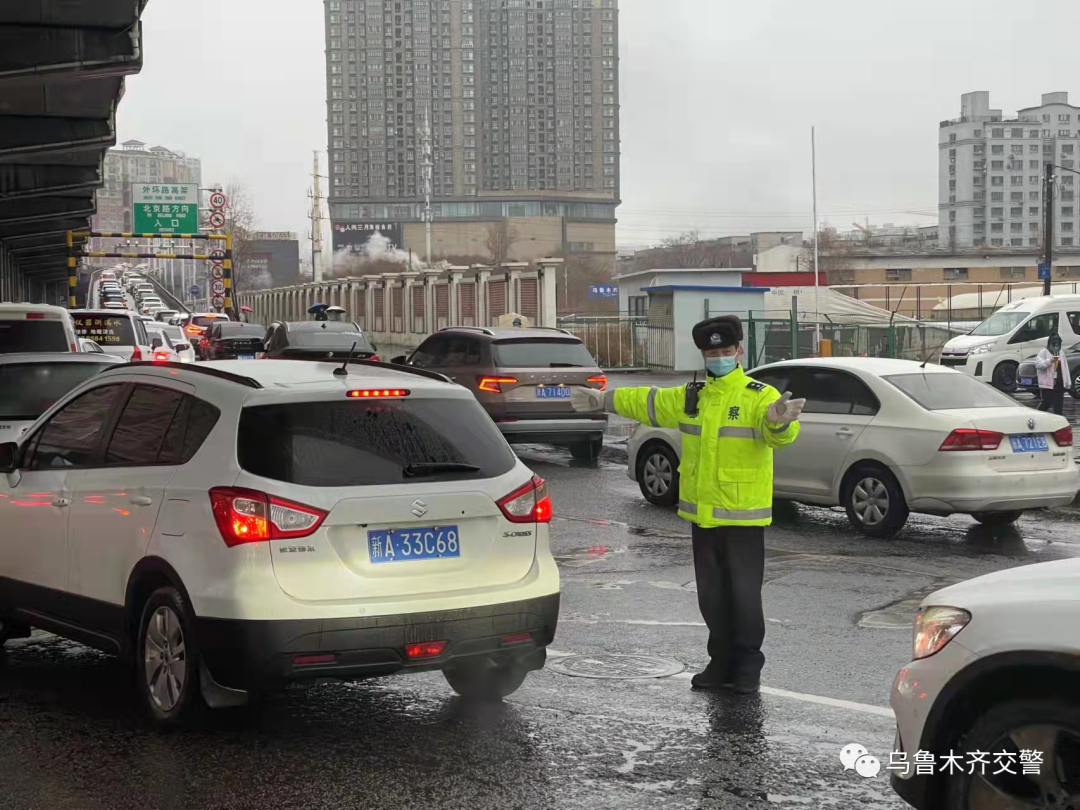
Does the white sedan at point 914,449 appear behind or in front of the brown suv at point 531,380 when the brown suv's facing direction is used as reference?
behind

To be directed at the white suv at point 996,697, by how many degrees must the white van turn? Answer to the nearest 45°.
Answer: approximately 45° to its left

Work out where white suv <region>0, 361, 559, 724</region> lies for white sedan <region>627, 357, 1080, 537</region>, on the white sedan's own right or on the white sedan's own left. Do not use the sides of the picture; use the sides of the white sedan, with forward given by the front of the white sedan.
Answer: on the white sedan's own left

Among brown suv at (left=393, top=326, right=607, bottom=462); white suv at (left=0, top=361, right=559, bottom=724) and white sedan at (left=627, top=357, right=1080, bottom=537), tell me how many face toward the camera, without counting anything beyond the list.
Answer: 0

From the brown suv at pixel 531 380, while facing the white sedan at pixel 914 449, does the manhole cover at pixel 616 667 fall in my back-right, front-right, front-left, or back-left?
front-right

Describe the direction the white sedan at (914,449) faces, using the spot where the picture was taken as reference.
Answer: facing away from the viewer and to the left of the viewer

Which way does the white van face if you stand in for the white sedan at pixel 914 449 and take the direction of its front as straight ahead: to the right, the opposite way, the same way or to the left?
to the left

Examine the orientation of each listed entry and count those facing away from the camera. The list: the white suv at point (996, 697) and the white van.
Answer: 0

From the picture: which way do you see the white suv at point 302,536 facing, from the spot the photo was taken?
facing away from the viewer and to the left of the viewer

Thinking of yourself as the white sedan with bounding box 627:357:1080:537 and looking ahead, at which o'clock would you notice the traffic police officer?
The traffic police officer is roughly at 8 o'clock from the white sedan.

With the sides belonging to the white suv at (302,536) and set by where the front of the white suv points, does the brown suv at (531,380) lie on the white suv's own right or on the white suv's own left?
on the white suv's own right

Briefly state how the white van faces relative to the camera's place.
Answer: facing the viewer and to the left of the viewer

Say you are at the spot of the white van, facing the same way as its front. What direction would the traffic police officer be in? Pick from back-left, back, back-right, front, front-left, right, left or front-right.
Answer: front-left

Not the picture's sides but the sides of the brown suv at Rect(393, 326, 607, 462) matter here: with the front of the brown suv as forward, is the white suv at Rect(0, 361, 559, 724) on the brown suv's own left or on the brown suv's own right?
on the brown suv's own left

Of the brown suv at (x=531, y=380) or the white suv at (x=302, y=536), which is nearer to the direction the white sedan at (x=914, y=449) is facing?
the brown suv

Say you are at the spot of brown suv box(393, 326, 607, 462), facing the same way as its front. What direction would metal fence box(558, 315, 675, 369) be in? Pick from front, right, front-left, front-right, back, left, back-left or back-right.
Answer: front-right
